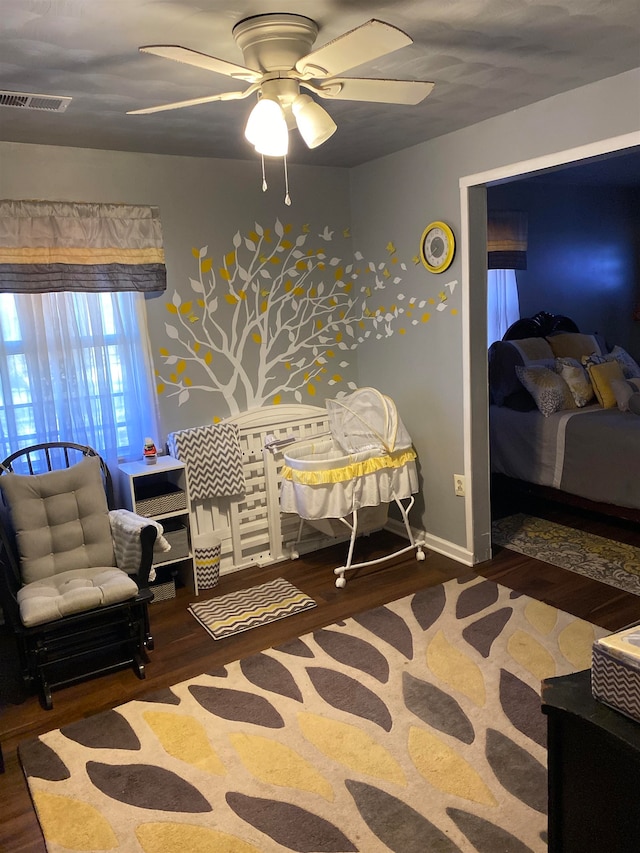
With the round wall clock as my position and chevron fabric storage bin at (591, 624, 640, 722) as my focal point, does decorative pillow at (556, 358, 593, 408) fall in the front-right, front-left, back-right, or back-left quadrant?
back-left

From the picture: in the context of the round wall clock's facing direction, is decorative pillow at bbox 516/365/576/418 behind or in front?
behind

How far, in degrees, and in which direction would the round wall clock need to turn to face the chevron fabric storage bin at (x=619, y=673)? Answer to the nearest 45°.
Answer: approximately 45° to its left

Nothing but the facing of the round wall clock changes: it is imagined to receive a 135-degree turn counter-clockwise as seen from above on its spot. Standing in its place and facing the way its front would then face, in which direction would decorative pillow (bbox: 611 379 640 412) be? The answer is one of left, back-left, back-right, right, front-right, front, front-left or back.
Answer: front-left

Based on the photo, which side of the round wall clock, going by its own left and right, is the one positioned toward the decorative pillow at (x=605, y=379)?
back

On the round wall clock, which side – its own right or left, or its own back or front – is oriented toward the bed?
back

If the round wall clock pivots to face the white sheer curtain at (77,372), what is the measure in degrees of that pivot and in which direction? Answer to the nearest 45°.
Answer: approximately 45° to its right

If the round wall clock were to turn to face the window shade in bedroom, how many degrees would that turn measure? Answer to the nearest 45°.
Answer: approximately 135° to its right

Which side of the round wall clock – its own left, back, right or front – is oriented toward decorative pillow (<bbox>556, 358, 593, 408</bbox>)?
back

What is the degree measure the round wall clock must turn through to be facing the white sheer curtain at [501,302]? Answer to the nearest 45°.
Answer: approximately 135° to its right

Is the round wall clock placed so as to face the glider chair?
yes

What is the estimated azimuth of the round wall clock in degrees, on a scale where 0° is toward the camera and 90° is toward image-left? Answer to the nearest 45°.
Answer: approximately 45°

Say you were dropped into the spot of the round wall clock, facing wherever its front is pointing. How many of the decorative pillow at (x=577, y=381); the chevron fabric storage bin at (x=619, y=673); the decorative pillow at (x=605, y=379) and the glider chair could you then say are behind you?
2
